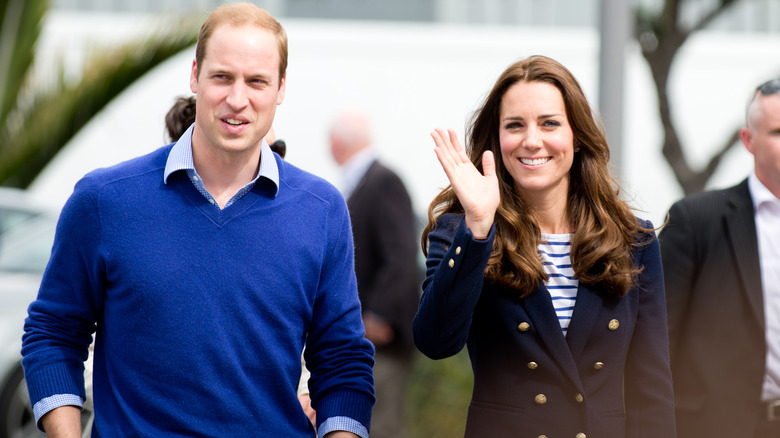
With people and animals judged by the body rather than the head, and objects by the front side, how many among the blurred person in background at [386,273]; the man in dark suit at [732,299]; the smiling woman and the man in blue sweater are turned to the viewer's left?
1

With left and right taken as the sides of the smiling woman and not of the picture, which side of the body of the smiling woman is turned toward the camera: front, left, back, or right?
front

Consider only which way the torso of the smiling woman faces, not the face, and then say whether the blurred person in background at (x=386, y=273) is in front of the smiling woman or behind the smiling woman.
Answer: behind

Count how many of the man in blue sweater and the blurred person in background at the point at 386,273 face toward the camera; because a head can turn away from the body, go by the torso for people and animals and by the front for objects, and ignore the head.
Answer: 1

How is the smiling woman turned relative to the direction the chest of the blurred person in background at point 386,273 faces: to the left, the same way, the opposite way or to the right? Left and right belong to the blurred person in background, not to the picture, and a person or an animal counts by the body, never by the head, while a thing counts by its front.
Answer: to the left

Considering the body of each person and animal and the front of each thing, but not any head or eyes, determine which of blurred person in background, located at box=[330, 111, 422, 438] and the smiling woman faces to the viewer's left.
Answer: the blurred person in background

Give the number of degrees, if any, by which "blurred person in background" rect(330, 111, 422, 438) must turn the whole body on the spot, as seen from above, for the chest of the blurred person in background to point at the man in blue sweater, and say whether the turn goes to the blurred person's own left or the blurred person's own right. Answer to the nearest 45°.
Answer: approximately 90° to the blurred person's own left

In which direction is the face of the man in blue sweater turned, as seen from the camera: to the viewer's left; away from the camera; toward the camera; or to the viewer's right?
toward the camera

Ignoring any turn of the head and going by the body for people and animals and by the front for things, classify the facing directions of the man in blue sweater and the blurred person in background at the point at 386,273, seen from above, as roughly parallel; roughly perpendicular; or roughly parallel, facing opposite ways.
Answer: roughly perpendicular

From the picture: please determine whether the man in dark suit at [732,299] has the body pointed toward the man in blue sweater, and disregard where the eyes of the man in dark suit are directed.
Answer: no

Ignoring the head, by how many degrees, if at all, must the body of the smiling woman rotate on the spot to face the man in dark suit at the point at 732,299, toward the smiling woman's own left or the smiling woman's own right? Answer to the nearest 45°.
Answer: approximately 135° to the smiling woman's own left

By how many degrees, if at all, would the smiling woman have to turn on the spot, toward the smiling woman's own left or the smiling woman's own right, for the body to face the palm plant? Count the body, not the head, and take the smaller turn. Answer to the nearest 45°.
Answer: approximately 135° to the smiling woman's own right

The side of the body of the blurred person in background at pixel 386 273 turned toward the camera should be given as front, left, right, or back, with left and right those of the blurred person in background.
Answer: left

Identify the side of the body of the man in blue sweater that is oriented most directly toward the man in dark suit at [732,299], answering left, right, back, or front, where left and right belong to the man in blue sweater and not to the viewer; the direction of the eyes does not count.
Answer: left
